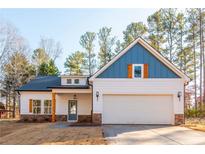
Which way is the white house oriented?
toward the camera

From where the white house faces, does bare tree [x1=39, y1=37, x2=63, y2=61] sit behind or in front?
behind

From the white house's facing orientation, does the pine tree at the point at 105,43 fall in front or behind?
behind

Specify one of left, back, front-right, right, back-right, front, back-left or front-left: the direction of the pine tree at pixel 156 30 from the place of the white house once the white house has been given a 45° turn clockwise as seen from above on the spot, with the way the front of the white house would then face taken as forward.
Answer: back-right

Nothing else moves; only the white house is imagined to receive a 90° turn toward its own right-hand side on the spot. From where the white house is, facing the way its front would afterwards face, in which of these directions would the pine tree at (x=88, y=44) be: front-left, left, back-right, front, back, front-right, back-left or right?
right

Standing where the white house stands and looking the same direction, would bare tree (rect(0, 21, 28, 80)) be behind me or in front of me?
behind

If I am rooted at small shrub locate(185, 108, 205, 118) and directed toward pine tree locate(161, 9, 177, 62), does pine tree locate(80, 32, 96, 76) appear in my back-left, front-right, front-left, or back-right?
front-left

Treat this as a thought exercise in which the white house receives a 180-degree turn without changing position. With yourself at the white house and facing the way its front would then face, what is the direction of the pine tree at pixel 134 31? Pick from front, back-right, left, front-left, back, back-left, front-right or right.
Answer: front

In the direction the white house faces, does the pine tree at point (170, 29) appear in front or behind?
behind
